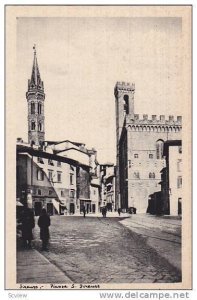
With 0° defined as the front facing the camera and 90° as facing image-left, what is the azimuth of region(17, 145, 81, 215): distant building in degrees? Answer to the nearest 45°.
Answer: approximately 315°
